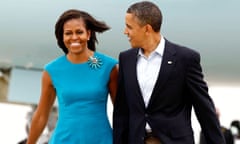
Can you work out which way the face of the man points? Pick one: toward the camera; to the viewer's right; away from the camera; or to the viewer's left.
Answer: to the viewer's left

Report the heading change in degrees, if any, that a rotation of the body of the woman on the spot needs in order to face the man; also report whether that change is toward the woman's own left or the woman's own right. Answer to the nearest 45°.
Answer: approximately 45° to the woman's own left

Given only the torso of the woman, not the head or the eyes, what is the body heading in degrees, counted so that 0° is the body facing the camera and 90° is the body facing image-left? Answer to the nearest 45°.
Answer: approximately 0°

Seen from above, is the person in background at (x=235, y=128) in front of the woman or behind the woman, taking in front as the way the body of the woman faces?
behind

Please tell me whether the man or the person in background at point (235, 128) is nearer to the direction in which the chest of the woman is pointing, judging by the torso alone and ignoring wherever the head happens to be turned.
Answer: the man
